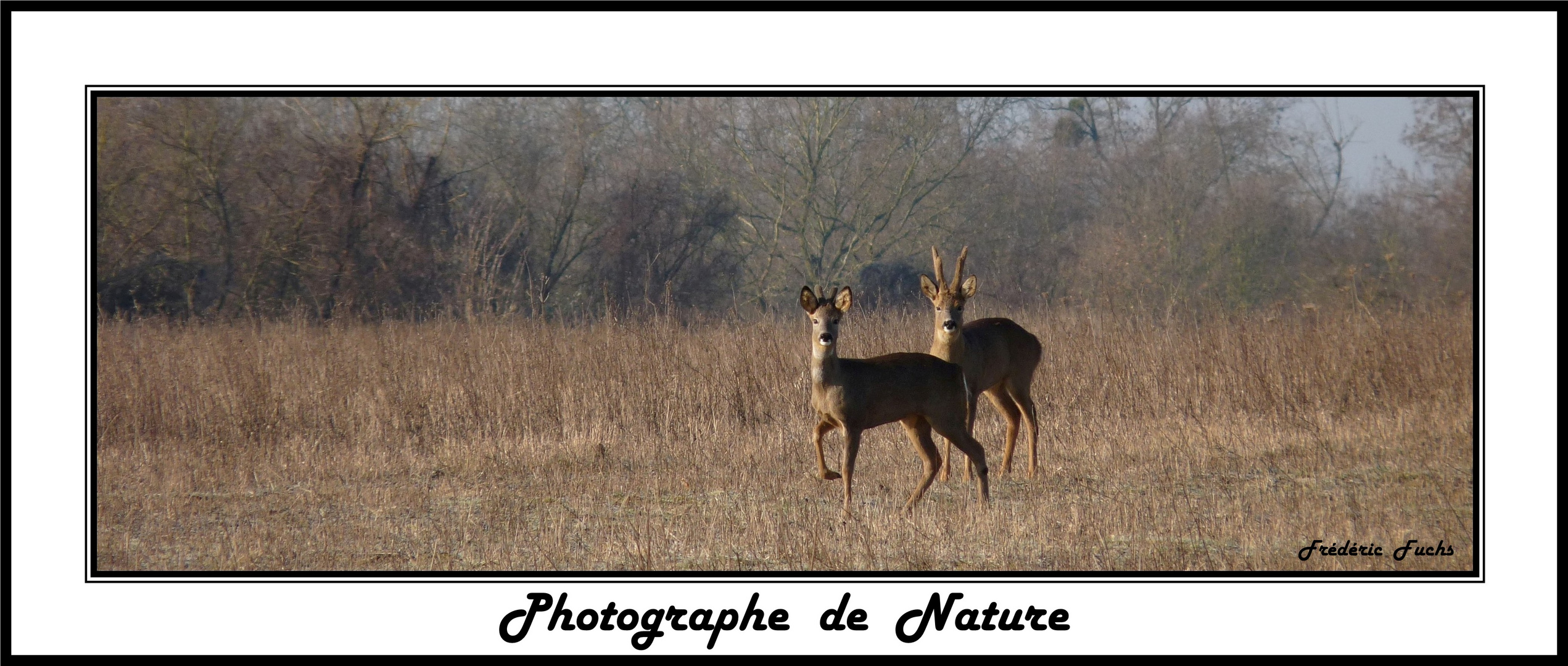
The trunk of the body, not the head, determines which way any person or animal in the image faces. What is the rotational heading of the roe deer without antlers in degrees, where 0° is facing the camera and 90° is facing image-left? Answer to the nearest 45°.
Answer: approximately 90°

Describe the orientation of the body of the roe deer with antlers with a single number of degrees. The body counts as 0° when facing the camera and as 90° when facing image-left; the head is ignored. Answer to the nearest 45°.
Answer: approximately 45°

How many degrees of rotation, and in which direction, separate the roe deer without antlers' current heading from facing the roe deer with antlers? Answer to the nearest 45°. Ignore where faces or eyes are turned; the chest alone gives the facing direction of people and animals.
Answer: approximately 135° to its right

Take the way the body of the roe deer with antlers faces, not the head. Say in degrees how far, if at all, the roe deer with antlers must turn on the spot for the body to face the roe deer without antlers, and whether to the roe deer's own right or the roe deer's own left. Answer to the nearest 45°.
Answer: approximately 45° to the roe deer's own left
